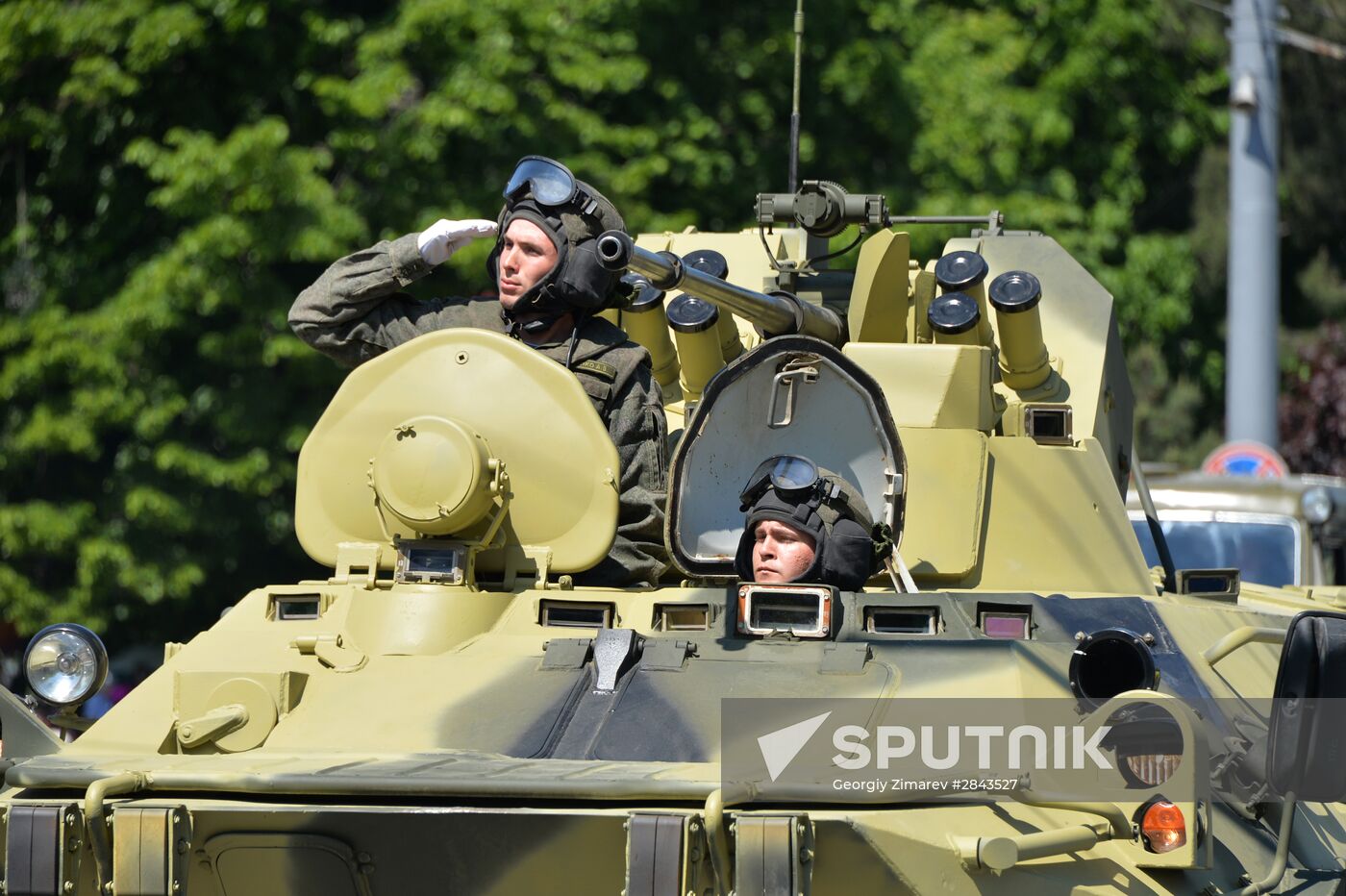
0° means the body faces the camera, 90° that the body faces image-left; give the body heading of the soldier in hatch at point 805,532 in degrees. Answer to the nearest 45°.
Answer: approximately 45°

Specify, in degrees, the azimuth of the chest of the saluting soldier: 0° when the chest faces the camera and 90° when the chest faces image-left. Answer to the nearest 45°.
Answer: approximately 45°

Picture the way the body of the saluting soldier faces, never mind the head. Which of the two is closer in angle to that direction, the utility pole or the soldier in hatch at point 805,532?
the soldier in hatch

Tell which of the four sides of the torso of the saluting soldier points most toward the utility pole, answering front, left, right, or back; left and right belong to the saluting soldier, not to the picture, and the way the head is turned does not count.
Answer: back

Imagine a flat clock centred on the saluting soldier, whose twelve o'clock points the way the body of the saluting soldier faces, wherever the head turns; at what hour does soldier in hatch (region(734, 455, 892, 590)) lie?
The soldier in hatch is roughly at 9 o'clock from the saluting soldier.

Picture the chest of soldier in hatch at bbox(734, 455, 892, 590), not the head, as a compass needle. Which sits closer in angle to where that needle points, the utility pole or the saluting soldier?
the saluting soldier

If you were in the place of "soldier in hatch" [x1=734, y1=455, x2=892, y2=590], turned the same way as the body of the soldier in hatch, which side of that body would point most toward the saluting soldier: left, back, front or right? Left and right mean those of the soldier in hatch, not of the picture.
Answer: right

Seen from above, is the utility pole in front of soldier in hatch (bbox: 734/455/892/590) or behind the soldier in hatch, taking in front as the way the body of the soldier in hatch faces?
behind

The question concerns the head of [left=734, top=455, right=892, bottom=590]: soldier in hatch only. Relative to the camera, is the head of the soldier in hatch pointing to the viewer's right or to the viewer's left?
to the viewer's left
